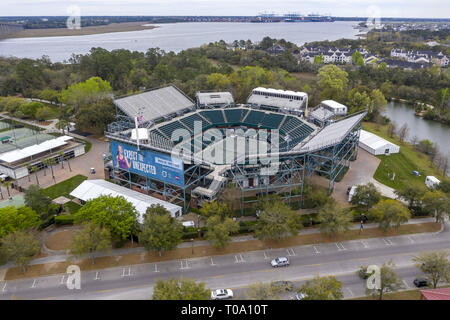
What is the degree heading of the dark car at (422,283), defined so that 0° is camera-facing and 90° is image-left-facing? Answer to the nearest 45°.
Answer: approximately 270°

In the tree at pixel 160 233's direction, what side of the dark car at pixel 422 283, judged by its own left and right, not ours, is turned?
back

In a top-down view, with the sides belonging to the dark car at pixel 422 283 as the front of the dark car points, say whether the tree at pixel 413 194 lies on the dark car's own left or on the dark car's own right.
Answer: on the dark car's own left

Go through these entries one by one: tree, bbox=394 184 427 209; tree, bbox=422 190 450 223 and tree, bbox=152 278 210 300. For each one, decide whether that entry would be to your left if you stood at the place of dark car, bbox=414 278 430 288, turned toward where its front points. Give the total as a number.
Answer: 2

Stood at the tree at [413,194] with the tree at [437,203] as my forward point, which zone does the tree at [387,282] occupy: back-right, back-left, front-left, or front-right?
front-right

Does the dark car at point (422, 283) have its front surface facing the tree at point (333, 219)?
no

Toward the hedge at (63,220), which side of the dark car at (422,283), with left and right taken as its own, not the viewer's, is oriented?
back

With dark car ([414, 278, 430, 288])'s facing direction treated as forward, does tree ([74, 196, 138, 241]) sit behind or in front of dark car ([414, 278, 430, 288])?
behind
